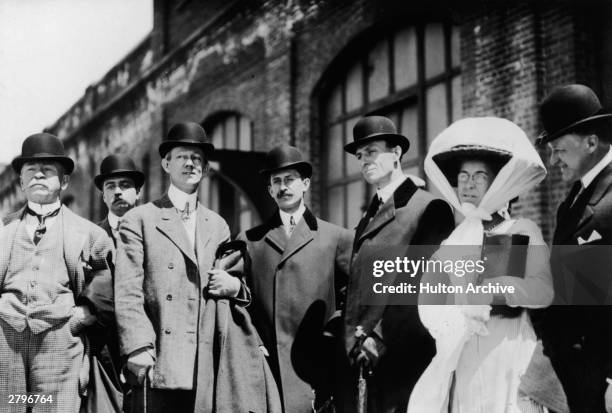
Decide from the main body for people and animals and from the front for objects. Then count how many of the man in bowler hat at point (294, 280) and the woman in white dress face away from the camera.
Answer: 0

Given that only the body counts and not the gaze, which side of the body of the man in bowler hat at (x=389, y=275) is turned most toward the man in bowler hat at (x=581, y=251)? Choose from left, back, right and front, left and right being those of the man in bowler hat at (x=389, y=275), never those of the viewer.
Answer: left

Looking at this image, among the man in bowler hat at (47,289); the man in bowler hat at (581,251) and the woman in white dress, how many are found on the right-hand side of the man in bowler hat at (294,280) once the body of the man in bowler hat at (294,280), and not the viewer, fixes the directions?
1

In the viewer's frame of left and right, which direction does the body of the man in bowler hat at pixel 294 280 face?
facing the viewer

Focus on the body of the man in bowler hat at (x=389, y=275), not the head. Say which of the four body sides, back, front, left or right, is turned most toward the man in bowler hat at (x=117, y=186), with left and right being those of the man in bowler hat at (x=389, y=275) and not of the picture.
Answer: right

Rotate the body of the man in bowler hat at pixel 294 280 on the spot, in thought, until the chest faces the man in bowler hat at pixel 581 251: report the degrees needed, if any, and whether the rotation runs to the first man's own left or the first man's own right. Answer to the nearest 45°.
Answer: approximately 45° to the first man's own left

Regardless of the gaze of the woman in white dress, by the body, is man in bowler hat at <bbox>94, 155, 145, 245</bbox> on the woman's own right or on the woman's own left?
on the woman's own right
